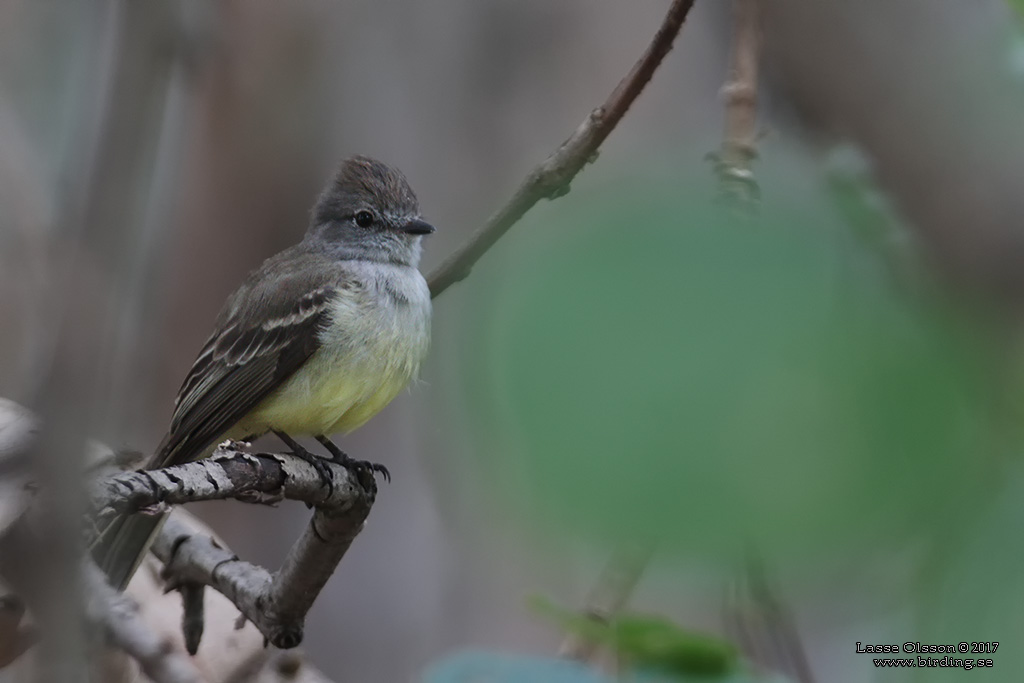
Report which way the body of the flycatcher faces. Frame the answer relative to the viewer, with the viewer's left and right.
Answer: facing the viewer and to the right of the viewer

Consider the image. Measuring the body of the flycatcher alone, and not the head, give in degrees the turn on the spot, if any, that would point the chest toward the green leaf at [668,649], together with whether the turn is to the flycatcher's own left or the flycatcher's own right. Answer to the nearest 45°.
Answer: approximately 45° to the flycatcher's own right

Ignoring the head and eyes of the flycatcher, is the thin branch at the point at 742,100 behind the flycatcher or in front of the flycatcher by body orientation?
in front
